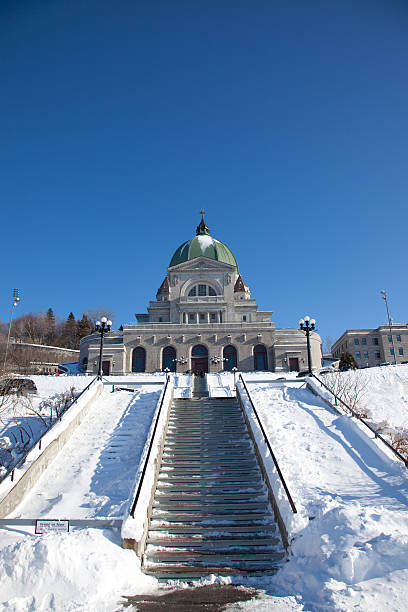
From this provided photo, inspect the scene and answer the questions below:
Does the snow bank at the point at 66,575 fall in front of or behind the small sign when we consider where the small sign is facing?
in front

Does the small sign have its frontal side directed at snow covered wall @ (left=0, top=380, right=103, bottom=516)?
no

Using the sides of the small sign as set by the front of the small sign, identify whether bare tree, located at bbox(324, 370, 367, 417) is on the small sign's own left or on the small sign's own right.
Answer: on the small sign's own left

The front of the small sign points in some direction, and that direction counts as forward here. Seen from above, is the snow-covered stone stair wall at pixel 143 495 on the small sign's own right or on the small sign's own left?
on the small sign's own left

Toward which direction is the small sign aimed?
toward the camera
